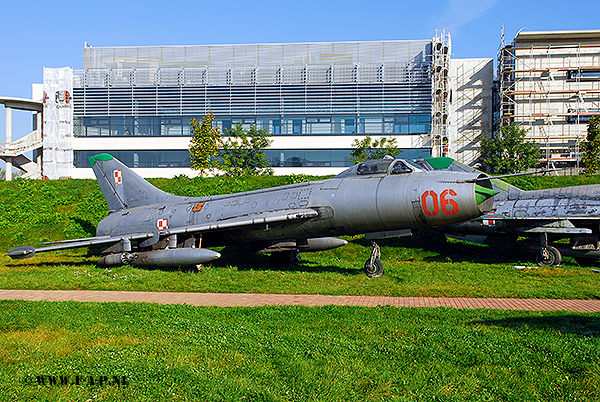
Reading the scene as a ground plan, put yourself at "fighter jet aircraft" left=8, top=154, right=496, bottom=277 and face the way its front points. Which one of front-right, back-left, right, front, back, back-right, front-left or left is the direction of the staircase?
back

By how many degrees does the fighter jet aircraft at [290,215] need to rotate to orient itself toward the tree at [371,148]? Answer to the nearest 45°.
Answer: approximately 135° to its left

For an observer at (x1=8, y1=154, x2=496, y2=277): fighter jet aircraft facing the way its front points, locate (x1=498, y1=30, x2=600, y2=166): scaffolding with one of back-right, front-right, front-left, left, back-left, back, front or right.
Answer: left

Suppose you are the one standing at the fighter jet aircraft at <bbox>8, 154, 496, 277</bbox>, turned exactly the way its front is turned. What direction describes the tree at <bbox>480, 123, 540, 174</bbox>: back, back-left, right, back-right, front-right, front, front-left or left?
left

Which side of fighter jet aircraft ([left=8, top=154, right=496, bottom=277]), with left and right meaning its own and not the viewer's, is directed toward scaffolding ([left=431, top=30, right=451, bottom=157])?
left

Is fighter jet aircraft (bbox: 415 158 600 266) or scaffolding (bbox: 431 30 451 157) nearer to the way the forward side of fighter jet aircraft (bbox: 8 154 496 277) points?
the fighter jet aircraft

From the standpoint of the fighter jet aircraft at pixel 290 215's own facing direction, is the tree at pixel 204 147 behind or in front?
behind

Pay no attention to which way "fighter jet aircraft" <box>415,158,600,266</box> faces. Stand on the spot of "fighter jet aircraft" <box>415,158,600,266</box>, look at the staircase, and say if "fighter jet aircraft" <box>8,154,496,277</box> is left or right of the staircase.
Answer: left

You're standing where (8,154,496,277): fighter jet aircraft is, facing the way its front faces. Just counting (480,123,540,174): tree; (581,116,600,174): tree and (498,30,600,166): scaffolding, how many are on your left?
3
